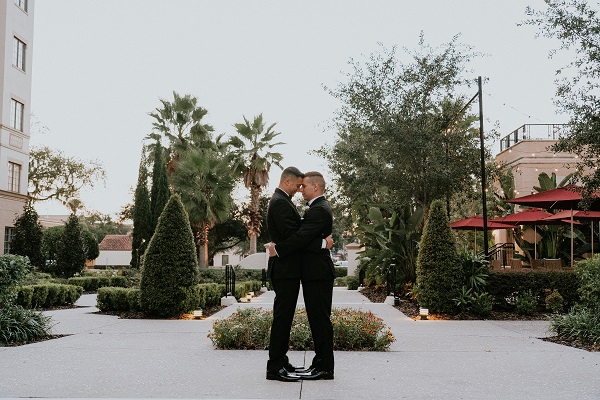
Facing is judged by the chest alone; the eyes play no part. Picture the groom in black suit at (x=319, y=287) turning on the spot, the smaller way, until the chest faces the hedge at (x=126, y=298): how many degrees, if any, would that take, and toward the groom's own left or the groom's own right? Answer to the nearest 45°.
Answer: approximately 45° to the groom's own right

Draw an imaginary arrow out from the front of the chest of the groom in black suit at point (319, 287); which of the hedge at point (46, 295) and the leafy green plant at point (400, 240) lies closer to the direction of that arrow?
the hedge

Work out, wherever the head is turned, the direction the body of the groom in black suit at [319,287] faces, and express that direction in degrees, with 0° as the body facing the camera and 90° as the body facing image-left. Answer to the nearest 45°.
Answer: approximately 90°

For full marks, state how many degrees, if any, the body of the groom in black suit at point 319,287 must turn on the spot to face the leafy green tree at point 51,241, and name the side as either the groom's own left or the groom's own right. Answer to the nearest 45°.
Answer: approximately 45° to the groom's own right

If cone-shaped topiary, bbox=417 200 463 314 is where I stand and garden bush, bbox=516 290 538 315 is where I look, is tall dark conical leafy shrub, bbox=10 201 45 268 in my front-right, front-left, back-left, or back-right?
back-left

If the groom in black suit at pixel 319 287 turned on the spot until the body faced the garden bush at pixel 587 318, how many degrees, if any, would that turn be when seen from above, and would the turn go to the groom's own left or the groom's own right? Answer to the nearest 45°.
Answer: approximately 135° to the groom's own right

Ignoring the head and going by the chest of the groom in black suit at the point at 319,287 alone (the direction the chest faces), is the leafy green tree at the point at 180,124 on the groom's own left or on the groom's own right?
on the groom's own right

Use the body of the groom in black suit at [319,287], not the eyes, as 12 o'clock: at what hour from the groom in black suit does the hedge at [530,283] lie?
The hedge is roughly at 4 o'clock from the groom in black suit.

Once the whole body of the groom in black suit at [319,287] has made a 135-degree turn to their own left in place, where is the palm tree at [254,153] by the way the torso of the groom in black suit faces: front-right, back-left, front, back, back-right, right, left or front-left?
back-left

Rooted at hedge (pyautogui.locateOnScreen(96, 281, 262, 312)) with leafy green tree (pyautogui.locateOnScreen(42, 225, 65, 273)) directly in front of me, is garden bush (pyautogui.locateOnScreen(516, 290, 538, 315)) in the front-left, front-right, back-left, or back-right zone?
back-right
